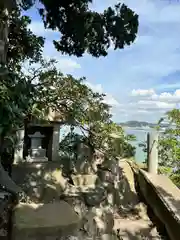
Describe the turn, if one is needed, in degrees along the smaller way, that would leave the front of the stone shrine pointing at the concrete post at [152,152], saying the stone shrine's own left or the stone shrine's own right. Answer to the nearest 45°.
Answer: approximately 90° to the stone shrine's own left

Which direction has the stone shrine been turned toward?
toward the camera

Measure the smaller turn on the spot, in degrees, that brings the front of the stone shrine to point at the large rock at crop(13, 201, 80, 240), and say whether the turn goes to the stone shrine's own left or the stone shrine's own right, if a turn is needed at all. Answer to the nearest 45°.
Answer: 0° — it already faces it

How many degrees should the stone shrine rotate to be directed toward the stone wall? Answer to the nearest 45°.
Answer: approximately 45° to its left
